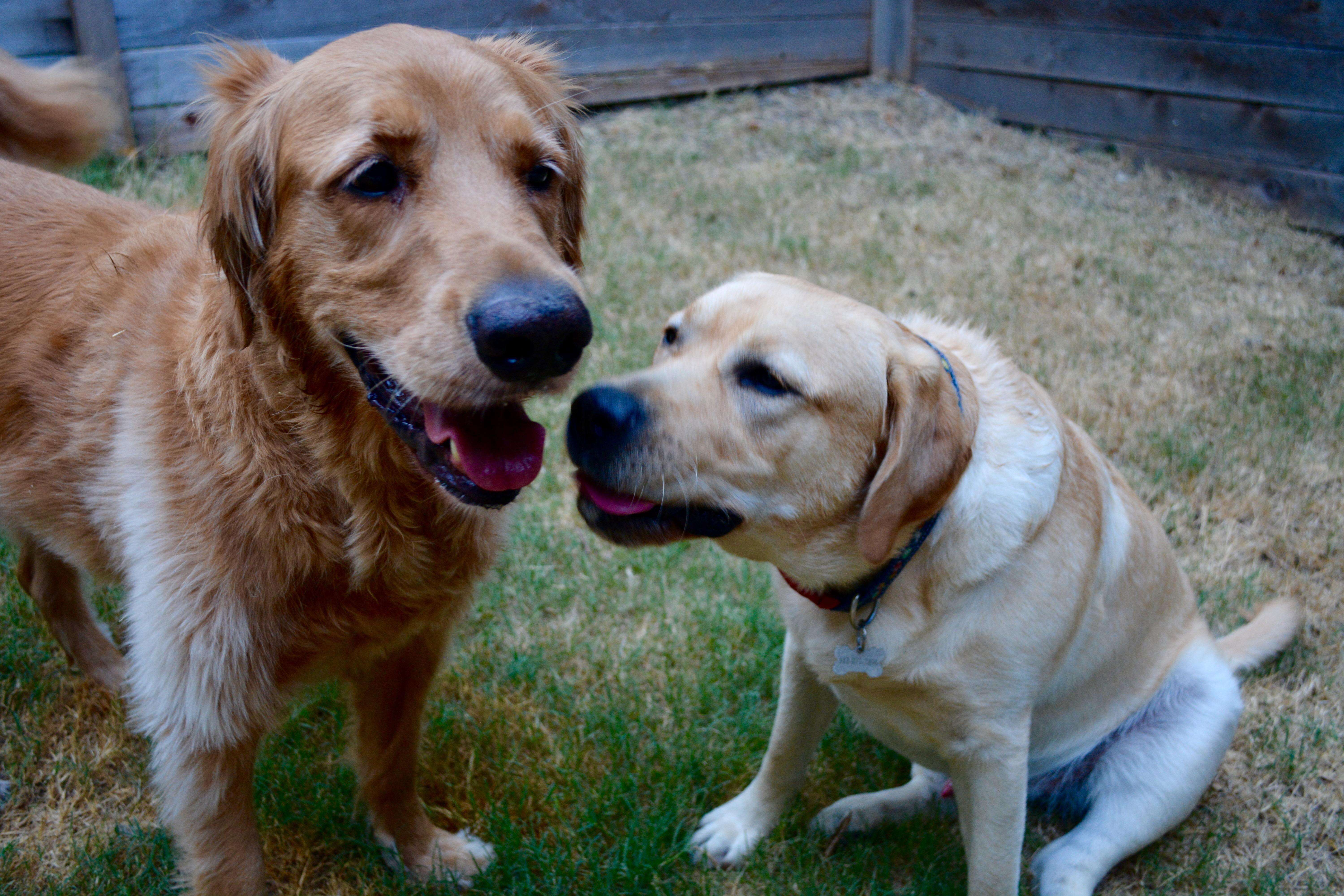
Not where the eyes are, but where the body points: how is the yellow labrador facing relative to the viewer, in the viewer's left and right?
facing the viewer and to the left of the viewer

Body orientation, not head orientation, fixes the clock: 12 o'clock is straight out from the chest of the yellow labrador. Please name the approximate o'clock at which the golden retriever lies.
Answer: The golden retriever is roughly at 1 o'clock from the yellow labrador.

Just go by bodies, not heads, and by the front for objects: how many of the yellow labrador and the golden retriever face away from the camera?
0

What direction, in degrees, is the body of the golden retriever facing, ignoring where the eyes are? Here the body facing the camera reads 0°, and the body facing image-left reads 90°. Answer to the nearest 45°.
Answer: approximately 315°
